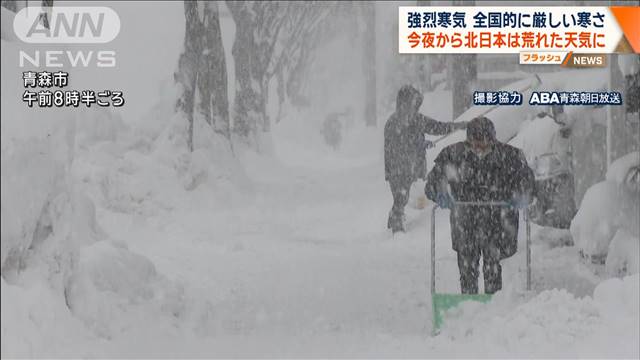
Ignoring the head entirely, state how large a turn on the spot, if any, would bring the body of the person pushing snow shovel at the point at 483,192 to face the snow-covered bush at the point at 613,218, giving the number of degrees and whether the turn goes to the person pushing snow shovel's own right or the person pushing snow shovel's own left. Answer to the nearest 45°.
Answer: approximately 135° to the person pushing snow shovel's own left

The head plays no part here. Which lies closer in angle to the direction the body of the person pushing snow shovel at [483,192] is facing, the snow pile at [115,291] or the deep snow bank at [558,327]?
the deep snow bank

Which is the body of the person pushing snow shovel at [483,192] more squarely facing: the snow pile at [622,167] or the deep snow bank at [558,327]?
the deep snow bank

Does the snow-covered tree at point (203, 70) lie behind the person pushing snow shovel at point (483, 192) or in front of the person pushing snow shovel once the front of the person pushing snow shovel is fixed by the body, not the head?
behind

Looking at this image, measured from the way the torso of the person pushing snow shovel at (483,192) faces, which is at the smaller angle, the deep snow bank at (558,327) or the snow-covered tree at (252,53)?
the deep snow bank

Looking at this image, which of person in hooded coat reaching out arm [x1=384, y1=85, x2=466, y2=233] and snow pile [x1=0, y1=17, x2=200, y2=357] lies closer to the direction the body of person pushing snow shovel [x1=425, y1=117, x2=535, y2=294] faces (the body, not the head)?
the snow pile

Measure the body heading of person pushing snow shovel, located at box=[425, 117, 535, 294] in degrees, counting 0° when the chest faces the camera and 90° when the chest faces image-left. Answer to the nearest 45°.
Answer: approximately 0°

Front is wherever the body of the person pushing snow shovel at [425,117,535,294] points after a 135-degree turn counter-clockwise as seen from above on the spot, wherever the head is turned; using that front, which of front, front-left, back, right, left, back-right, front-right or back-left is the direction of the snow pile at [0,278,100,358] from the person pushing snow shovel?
back

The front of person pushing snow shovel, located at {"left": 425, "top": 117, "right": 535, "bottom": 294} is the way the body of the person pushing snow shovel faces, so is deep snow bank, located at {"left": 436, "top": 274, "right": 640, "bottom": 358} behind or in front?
in front

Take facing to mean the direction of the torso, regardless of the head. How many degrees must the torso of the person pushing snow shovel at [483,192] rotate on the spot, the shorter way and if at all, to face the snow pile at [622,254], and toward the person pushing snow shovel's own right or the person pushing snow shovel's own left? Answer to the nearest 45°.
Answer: approximately 135° to the person pushing snow shovel's own left

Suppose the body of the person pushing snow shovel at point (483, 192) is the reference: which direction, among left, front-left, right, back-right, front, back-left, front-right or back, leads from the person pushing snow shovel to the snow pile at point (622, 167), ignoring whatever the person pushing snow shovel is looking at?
back-left

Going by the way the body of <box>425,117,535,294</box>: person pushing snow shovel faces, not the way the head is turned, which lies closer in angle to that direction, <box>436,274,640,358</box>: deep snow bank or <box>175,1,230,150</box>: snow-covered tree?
the deep snow bank
